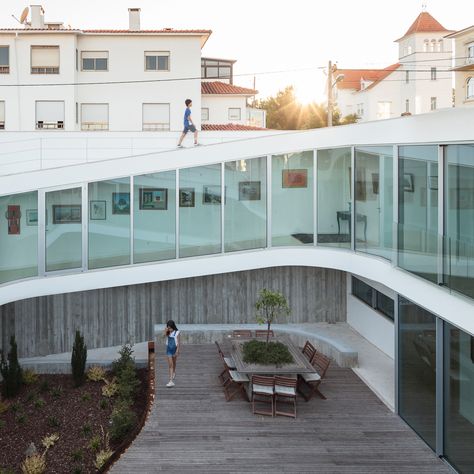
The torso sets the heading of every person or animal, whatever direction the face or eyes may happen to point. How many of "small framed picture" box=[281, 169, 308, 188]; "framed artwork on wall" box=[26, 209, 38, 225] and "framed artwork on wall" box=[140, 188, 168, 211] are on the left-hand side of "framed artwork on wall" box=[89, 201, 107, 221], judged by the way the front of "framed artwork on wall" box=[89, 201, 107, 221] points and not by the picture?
2

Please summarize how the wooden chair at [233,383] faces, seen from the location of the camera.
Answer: facing to the right of the viewer

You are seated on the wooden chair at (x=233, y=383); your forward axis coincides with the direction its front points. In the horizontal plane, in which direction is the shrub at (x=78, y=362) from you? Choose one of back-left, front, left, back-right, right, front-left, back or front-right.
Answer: back-left

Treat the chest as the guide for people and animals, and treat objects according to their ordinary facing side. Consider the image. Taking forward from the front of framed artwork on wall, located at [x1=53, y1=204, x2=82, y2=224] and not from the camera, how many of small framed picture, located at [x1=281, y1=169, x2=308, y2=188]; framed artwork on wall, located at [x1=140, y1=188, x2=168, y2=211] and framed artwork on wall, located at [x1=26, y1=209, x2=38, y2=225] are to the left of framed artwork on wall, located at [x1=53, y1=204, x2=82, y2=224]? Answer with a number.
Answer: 2

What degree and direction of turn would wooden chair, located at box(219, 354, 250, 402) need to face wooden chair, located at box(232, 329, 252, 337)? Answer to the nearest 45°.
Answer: approximately 90° to its left

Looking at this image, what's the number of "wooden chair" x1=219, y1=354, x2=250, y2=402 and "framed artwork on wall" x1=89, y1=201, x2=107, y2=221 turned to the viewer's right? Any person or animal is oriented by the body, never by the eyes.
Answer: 1
